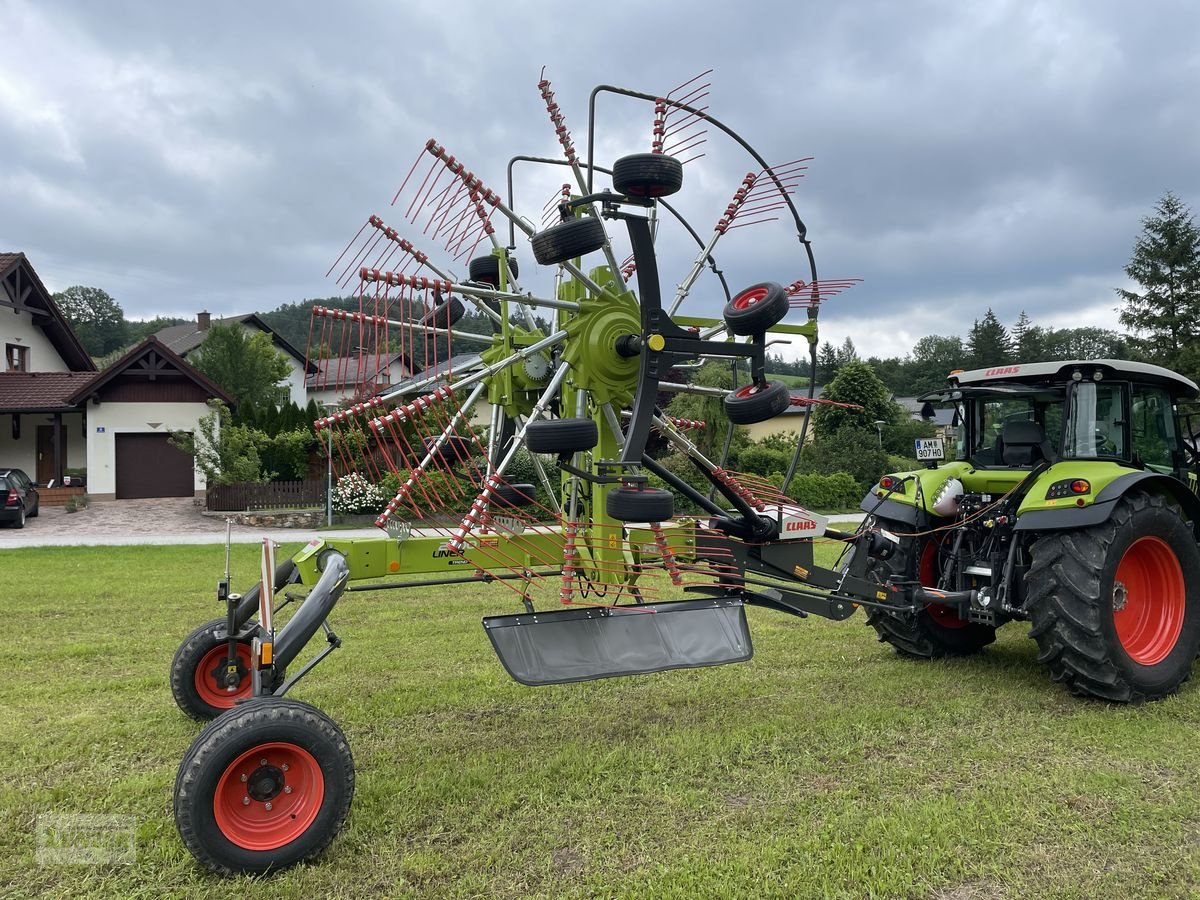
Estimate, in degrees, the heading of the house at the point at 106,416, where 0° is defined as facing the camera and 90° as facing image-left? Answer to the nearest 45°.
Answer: approximately 0°

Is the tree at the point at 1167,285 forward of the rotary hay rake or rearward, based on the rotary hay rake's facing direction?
forward

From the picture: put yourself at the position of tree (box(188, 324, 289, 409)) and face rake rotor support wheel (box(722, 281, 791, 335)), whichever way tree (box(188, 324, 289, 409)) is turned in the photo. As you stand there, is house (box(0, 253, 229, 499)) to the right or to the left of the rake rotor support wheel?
right

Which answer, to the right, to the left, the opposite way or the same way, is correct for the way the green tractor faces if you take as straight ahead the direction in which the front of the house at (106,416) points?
to the left

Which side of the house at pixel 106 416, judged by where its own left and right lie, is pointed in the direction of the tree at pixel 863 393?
left

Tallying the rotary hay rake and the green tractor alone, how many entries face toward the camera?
0

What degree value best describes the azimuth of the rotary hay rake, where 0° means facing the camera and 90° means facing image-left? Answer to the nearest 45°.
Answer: approximately 225°

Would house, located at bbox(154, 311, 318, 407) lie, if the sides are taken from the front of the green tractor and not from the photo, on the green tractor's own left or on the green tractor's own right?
on the green tractor's own left

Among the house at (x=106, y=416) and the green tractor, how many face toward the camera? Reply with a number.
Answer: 1

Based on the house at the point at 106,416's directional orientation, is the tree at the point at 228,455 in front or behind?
in front

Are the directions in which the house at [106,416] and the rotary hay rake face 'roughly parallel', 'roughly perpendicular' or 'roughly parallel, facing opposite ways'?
roughly perpendicular

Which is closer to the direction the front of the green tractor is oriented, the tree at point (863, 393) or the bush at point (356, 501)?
the tree

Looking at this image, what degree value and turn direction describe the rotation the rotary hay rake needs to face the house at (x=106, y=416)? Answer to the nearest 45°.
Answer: approximately 90° to its left

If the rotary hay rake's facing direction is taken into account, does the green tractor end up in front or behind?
in front

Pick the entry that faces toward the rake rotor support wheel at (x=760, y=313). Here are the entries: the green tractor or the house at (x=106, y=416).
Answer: the house
